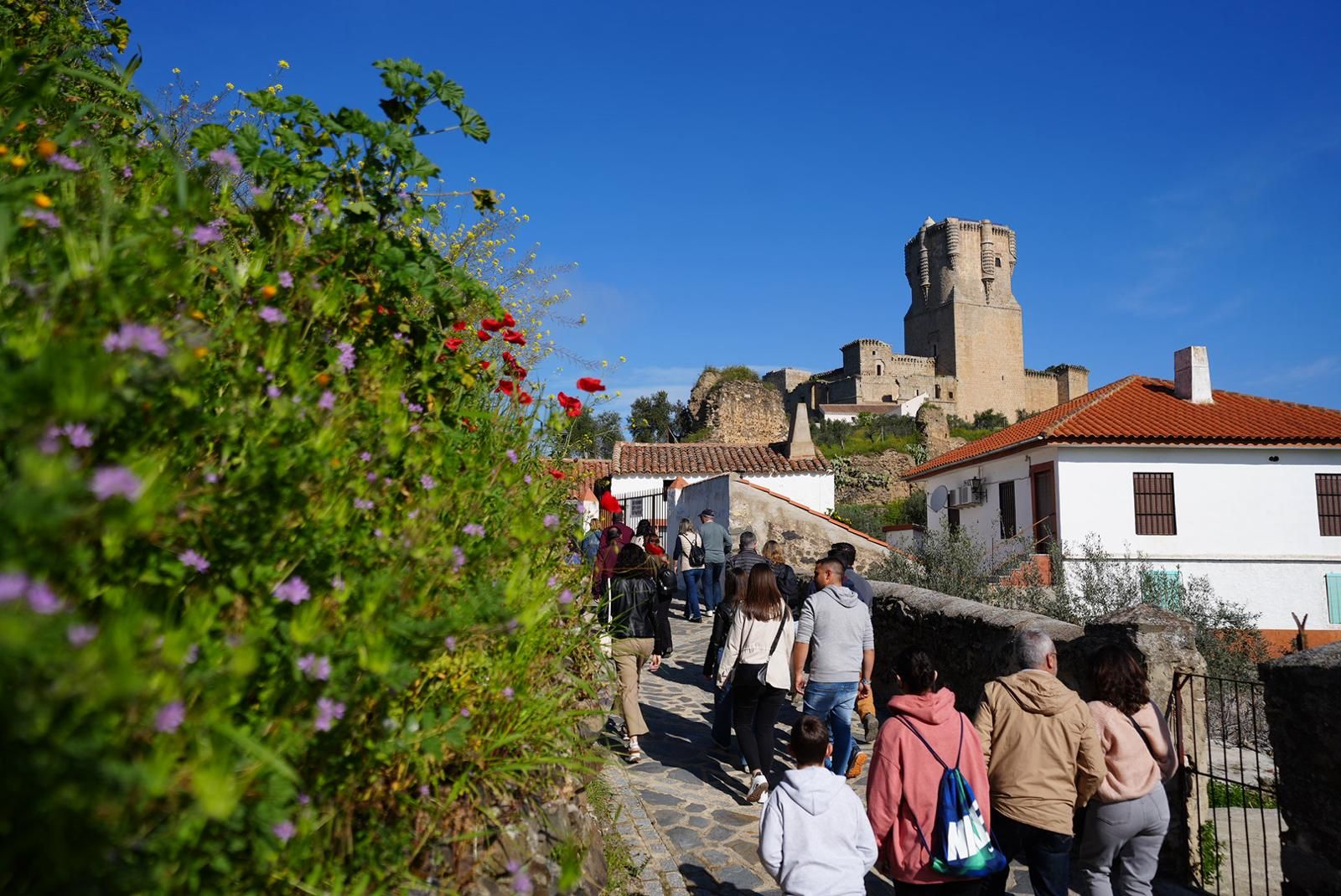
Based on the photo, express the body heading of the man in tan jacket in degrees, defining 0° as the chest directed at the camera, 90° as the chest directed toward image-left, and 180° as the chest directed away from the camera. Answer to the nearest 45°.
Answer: approximately 180°

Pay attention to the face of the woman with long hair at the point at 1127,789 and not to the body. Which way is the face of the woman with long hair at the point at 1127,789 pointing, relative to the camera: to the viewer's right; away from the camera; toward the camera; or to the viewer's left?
away from the camera

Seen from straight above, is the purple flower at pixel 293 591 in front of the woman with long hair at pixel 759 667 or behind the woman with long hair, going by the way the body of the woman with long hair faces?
behind

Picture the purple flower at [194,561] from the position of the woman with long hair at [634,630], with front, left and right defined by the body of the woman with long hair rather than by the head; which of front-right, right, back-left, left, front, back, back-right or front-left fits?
back

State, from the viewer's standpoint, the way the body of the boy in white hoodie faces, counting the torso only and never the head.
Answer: away from the camera

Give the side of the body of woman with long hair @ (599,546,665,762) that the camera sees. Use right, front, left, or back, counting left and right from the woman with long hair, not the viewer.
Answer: back

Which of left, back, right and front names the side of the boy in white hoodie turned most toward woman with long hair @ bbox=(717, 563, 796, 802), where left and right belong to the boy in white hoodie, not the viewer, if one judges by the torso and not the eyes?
front

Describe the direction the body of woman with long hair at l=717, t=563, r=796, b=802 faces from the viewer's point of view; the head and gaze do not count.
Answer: away from the camera

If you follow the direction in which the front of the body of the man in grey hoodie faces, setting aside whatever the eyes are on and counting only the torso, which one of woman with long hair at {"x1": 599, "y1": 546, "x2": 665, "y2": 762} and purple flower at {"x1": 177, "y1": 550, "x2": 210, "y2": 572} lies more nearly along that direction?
the woman with long hair

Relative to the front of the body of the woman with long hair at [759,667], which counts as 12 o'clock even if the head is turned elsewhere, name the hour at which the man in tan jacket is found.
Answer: The man in tan jacket is roughly at 5 o'clock from the woman with long hair.

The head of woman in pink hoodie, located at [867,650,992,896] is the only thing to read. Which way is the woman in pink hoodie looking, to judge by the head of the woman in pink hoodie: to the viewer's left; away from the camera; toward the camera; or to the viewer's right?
away from the camera

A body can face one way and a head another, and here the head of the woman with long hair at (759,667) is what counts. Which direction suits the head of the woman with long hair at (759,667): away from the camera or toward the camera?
away from the camera

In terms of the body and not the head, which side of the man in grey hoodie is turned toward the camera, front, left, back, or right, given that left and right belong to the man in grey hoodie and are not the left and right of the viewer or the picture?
back

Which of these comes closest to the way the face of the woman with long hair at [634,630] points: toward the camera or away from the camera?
away from the camera
